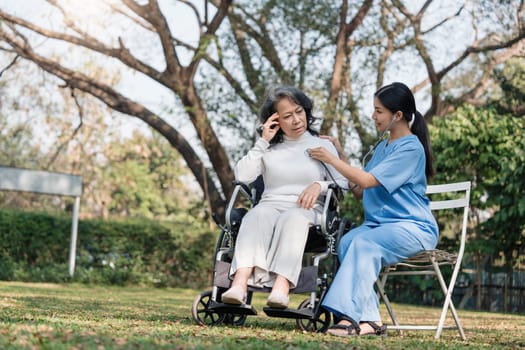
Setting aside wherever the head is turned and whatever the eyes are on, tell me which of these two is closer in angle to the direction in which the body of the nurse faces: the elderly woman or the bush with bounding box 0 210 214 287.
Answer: the elderly woman

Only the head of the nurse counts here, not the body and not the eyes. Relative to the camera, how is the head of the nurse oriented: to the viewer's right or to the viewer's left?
to the viewer's left

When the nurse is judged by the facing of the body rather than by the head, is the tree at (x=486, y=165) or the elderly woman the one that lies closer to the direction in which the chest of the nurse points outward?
the elderly woman

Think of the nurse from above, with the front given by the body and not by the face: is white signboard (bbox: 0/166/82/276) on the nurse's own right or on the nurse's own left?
on the nurse's own right

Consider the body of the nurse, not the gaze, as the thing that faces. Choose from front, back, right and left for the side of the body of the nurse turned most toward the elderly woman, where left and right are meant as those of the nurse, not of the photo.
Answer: front

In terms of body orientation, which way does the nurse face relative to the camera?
to the viewer's left

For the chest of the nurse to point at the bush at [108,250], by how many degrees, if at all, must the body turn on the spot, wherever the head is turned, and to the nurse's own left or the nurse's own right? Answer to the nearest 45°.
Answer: approximately 45° to the nurse's own right
